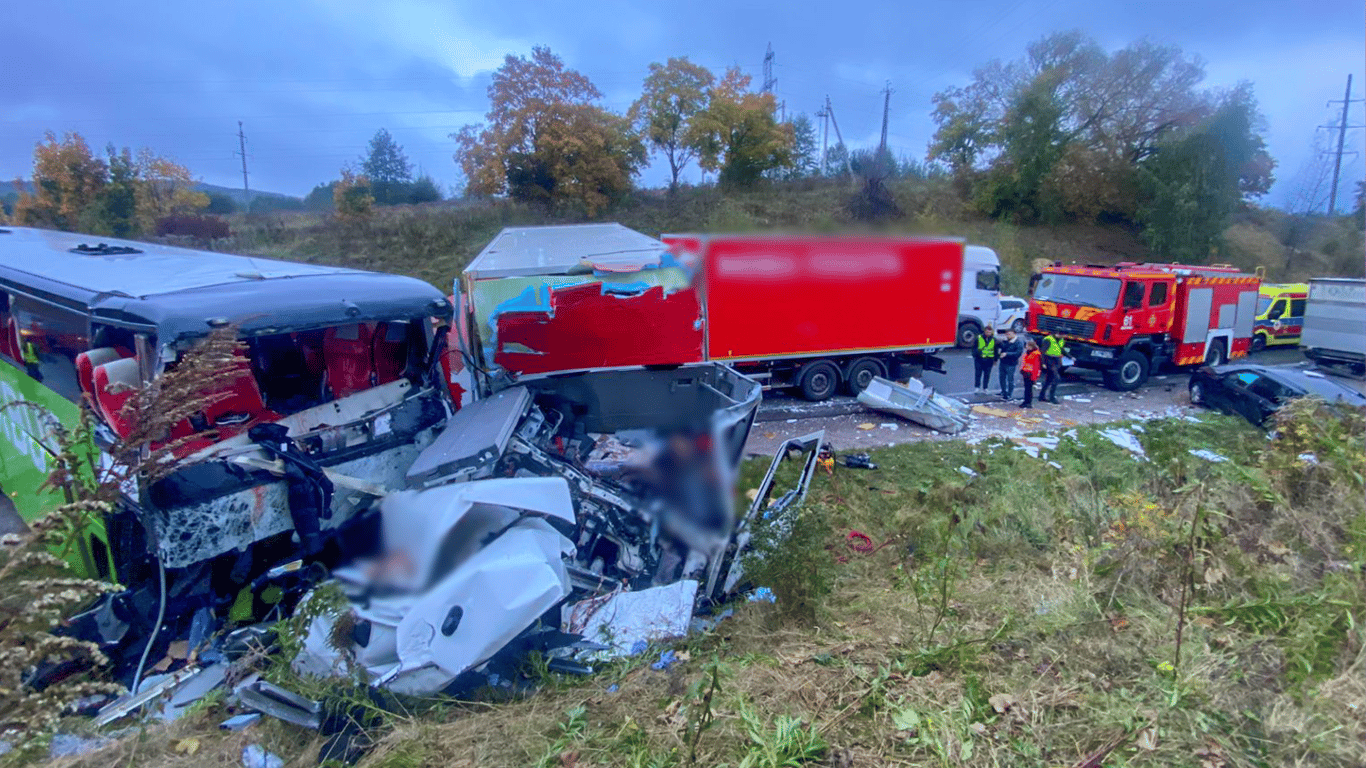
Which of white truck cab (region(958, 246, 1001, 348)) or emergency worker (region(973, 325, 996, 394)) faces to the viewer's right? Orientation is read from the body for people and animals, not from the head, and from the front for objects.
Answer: the white truck cab

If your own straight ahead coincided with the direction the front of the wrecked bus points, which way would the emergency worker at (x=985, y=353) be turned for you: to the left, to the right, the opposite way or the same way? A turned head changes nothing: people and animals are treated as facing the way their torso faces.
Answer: to the right

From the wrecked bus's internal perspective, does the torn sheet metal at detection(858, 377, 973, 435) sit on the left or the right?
on its left

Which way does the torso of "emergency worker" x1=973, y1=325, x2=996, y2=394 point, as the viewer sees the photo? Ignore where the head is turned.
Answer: toward the camera

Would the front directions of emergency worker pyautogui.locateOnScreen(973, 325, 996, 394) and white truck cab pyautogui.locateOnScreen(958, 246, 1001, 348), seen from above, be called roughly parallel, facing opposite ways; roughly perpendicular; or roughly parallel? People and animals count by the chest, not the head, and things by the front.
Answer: roughly perpendicular

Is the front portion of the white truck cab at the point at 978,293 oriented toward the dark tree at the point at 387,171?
no

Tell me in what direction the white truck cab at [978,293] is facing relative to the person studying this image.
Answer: facing to the right of the viewer

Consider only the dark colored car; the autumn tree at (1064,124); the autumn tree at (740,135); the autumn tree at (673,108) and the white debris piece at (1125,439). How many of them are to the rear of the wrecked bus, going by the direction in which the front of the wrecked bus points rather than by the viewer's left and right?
0

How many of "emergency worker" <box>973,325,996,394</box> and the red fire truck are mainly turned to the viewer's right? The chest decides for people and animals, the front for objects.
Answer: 0

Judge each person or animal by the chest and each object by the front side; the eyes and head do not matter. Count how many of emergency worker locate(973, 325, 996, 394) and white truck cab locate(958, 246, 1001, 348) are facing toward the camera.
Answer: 1

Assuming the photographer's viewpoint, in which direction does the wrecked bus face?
facing the viewer and to the right of the viewer
